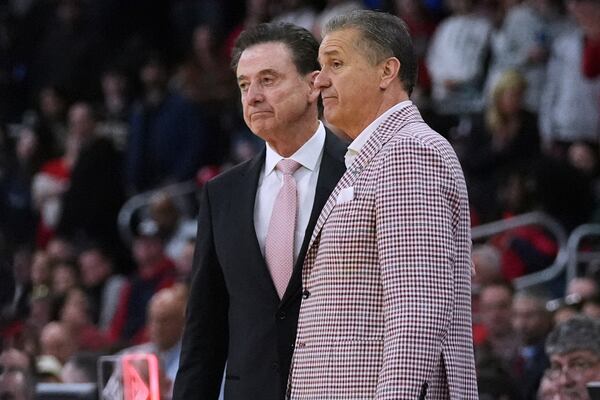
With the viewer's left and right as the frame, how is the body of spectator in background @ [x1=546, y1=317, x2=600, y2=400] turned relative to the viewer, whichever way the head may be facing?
facing the viewer and to the left of the viewer

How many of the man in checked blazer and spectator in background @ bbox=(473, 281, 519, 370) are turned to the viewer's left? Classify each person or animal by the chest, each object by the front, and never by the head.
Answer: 1

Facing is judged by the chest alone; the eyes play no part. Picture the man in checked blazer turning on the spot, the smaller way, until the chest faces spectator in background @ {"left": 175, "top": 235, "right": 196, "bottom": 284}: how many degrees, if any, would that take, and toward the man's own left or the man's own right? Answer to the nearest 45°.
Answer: approximately 90° to the man's own right

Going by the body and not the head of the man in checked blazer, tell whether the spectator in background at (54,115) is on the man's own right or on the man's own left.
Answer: on the man's own right

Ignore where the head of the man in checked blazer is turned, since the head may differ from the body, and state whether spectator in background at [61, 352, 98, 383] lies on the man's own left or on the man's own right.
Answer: on the man's own right

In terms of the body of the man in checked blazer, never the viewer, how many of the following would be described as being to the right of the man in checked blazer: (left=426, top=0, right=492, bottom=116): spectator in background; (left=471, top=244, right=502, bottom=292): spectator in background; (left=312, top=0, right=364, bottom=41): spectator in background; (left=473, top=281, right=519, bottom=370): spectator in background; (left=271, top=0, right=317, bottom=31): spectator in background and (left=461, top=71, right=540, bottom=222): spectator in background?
6

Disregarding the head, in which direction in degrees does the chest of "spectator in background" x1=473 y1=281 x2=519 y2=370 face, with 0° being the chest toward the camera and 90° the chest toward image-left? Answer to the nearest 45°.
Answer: approximately 0°

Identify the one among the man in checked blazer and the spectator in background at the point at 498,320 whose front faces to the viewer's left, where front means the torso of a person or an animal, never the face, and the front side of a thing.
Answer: the man in checked blazer

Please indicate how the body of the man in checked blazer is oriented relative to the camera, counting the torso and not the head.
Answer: to the viewer's left

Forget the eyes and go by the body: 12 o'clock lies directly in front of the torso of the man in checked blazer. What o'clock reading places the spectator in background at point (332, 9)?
The spectator in background is roughly at 3 o'clock from the man in checked blazer.
